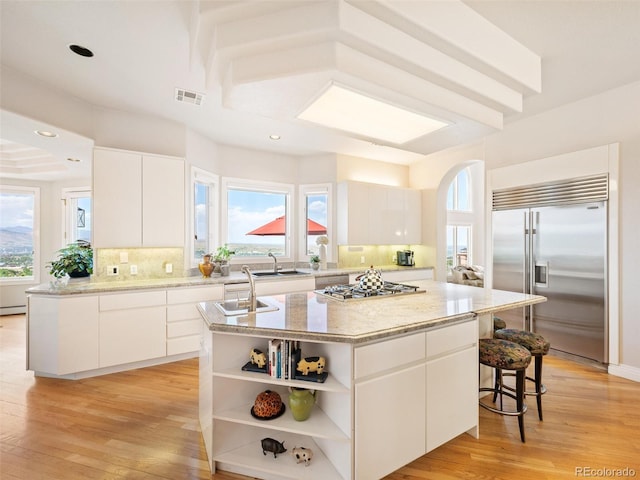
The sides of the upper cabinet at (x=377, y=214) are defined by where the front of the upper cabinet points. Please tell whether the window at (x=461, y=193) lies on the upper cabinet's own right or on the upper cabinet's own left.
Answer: on the upper cabinet's own left

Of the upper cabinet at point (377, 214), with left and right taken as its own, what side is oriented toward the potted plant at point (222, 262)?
right

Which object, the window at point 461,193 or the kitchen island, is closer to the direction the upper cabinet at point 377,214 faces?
the kitchen island

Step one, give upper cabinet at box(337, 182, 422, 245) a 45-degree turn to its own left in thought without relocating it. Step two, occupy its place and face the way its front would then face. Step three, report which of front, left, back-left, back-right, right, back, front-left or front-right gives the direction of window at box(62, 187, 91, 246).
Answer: back

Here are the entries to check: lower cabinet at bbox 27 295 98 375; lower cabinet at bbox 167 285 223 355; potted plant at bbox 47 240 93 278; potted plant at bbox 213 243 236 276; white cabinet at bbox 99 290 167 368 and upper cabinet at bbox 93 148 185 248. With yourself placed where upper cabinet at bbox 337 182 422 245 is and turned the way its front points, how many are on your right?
6

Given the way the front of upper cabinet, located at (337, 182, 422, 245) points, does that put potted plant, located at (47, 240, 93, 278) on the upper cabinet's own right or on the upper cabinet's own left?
on the upper cabinet's own right

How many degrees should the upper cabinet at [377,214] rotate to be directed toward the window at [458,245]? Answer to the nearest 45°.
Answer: approximately 90° to its left

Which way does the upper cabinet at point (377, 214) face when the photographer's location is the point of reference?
facing the viewer and to the right of the viewer

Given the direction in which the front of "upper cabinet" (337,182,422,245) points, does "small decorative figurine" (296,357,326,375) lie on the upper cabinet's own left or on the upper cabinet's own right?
on the upper cabinet's own right

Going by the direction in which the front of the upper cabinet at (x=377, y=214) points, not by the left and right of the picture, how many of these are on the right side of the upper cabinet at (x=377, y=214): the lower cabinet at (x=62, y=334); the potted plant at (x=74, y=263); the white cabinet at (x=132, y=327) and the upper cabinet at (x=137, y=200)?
4

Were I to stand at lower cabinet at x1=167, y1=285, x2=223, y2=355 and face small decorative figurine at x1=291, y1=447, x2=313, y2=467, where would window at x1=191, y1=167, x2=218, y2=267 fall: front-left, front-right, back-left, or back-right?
back-left

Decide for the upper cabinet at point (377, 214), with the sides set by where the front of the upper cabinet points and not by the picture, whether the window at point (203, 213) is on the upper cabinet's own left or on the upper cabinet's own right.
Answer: on the upper cabinet's own right

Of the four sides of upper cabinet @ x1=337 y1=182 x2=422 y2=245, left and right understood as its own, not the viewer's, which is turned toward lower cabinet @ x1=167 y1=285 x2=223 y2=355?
right

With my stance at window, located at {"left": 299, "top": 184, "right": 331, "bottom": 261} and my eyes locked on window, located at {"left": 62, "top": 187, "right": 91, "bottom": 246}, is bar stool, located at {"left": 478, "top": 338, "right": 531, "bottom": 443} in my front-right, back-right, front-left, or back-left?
back-left

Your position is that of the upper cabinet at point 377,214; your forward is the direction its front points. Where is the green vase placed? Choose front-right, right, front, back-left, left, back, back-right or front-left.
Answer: front-right

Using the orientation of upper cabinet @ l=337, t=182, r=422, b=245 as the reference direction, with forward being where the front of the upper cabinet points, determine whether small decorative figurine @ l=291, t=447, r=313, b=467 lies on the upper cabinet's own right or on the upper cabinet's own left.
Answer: on the upper cabinet's own right
